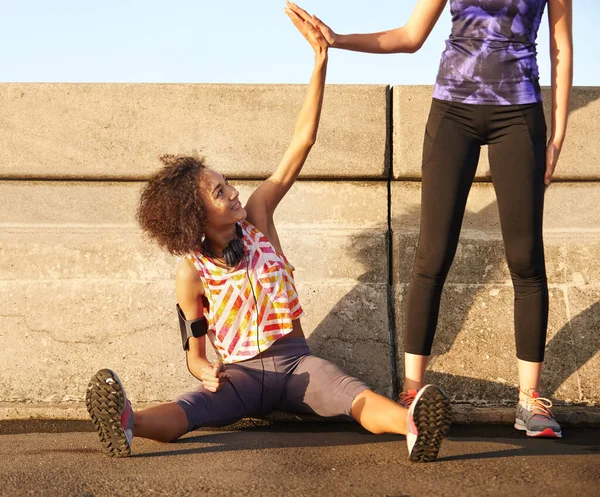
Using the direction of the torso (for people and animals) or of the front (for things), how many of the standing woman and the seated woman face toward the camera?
2

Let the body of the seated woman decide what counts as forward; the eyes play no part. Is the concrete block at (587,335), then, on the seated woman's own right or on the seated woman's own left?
on the seated woman's own left

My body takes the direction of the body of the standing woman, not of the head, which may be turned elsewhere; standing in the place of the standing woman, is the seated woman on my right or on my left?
on my right

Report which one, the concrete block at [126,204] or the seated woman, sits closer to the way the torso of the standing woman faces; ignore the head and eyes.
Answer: the seated woman

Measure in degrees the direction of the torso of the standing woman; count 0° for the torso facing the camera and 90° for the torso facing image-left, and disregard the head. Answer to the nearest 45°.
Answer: approximately 0°

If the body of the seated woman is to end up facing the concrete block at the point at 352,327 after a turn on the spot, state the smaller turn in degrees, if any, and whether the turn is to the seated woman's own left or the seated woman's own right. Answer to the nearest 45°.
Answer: approximately 135° to the seated woman's own left

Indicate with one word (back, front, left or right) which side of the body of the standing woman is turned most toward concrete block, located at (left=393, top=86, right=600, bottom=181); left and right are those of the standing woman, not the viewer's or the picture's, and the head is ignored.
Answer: back

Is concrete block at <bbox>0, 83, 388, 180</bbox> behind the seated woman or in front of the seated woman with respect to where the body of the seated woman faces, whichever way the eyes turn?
behind

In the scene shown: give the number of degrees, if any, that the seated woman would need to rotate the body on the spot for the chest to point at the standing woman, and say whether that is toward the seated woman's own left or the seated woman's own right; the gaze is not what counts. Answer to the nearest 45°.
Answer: approximately 90° to the seated woman's own left

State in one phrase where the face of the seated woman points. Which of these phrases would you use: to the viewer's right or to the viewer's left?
to the viewer's right
